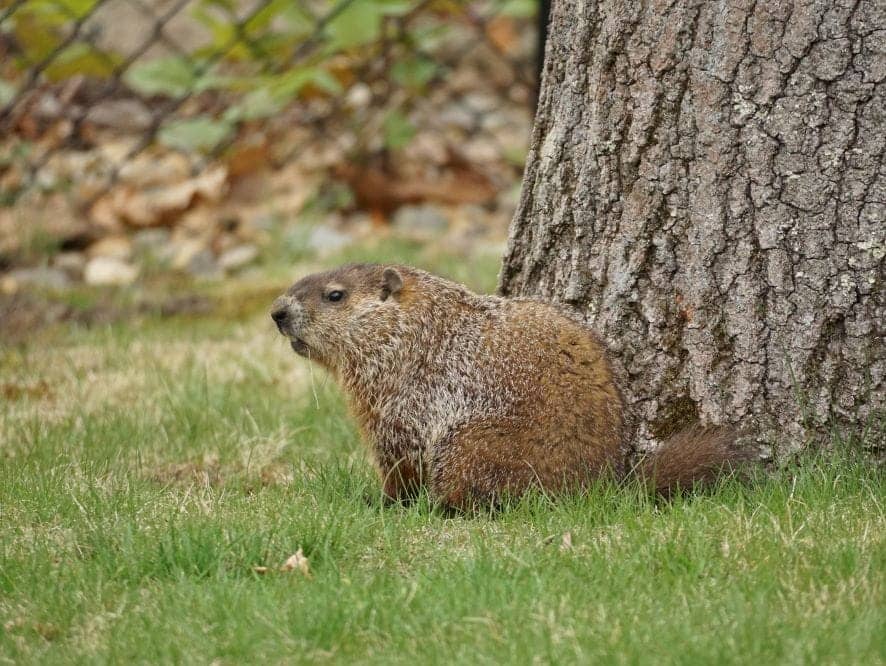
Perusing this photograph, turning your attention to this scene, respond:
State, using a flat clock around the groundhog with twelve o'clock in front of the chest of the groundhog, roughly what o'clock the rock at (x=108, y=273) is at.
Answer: The rock is roughly at 2 o'clock from the groundhog.

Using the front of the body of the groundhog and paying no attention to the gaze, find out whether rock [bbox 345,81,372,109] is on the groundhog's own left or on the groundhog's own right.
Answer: on the groundhog's own right

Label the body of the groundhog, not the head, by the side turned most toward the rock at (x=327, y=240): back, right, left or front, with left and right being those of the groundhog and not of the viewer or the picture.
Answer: right

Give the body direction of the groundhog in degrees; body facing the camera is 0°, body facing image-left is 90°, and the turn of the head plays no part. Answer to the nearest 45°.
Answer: approximately 90°

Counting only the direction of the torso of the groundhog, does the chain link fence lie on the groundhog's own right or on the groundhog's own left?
on the groundhog's own right

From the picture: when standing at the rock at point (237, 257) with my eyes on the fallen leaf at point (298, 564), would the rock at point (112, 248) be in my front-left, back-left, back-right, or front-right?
back-right

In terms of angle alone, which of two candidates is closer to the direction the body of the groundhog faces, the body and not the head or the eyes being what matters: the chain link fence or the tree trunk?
the chain link fence

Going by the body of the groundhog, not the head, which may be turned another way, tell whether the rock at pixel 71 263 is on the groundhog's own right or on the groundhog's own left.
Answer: on the groundhog's own right

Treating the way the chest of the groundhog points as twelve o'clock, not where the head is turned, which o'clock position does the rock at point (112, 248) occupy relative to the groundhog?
The rock is roughly at 2 o'clock from the groundhog.
